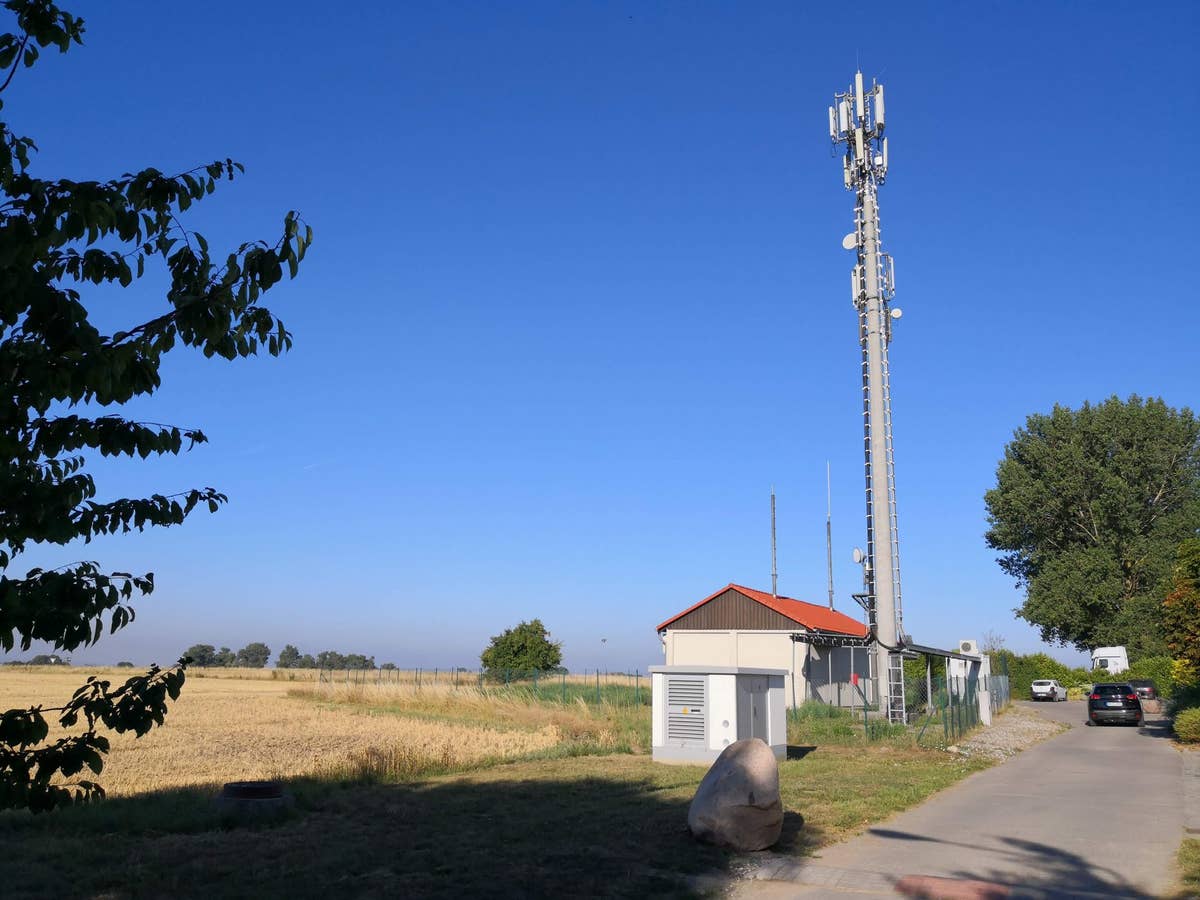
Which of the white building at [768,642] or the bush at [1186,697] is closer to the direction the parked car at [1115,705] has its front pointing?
the white building

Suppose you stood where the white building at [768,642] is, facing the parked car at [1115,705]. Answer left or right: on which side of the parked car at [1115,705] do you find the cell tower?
right

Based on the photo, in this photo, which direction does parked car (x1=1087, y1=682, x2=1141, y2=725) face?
away from the camera
